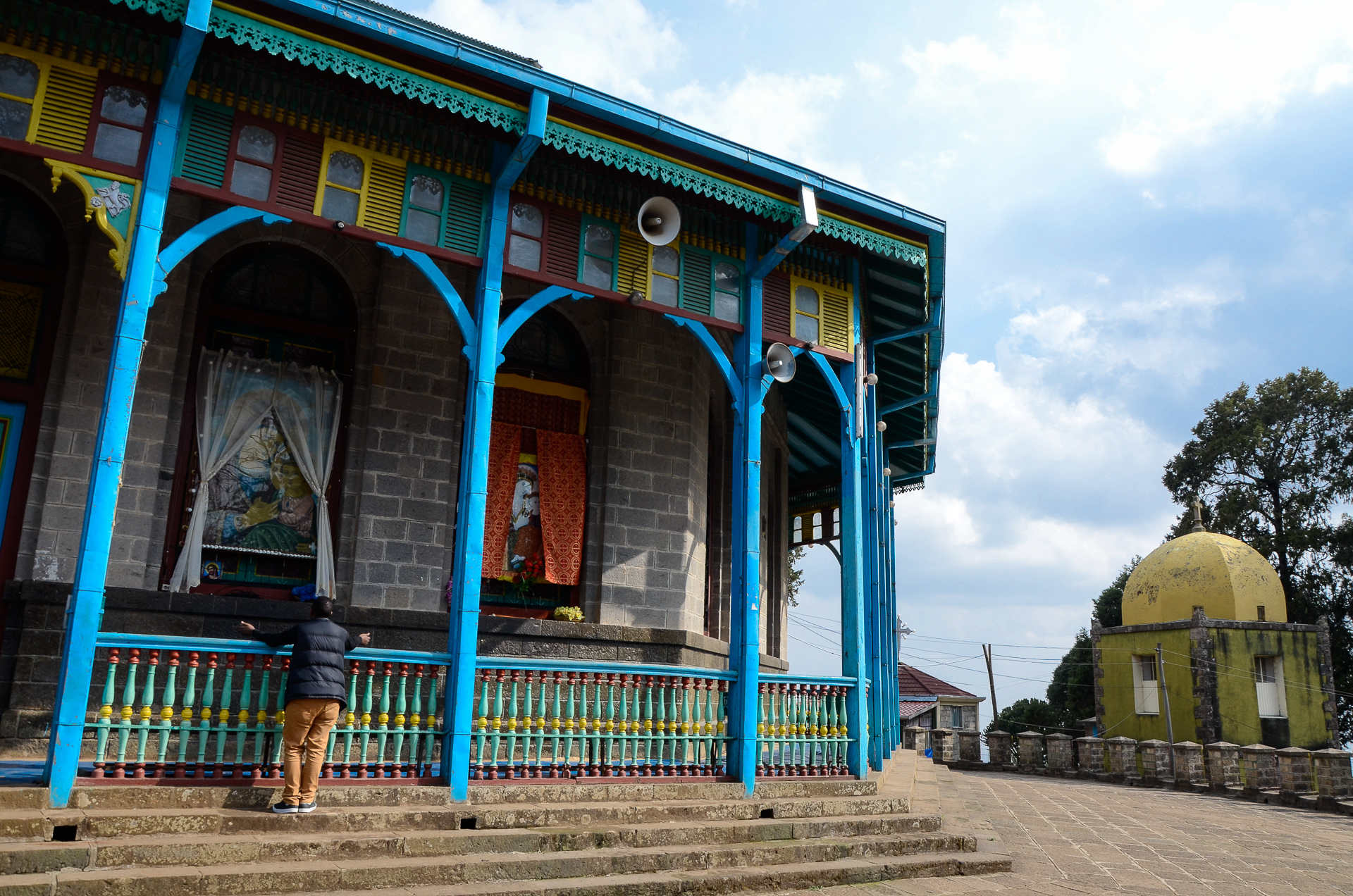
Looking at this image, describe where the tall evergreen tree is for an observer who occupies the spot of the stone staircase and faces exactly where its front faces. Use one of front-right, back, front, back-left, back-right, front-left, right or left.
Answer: back-left

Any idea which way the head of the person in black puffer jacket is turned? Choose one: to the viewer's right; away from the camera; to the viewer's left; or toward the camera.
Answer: away from the camera

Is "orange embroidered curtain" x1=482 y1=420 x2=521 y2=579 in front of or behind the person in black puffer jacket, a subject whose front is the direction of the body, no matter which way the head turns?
in front

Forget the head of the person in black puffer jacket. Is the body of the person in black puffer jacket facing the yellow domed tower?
no

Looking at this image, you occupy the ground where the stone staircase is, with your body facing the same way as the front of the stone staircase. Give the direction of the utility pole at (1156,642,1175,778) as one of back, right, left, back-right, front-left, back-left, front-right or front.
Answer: back-left

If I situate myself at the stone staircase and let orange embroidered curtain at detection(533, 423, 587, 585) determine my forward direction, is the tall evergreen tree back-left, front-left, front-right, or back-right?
front-right

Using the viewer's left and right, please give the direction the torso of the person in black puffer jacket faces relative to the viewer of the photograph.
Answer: facing away from the viewer

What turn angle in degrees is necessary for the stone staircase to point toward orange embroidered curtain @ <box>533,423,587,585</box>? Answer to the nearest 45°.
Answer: approximately 180°

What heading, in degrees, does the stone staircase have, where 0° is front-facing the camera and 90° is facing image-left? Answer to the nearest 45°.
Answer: approximately 0°

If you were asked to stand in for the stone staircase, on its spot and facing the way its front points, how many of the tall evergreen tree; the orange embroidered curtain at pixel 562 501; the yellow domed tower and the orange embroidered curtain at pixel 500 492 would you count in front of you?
0
